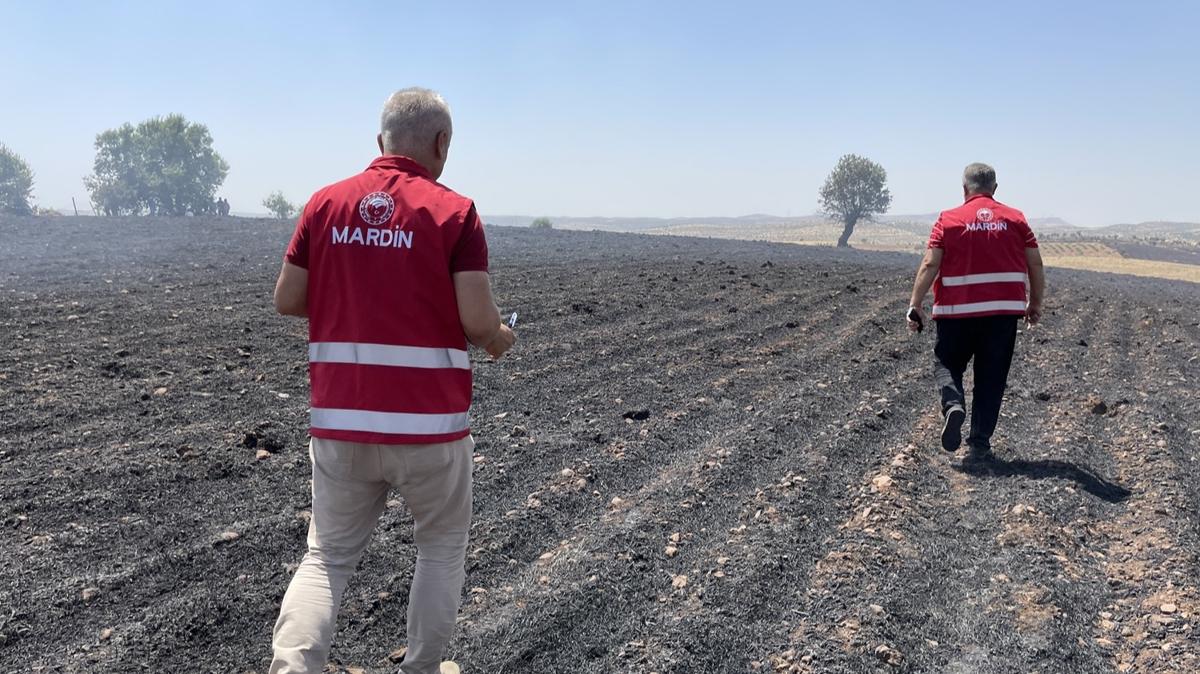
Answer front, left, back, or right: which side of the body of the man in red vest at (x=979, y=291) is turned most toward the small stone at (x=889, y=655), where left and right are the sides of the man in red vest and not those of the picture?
back

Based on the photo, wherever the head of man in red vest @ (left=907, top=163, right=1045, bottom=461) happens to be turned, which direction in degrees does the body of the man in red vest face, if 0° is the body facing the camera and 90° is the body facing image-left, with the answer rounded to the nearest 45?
approximately 180°

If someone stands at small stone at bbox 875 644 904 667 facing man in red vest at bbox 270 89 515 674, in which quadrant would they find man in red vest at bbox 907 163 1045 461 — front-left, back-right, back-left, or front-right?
back-right

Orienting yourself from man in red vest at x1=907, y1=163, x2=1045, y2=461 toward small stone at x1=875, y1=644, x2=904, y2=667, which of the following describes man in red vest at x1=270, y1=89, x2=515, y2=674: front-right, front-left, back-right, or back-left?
front-right

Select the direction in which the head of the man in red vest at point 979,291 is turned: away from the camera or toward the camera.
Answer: away from the camera

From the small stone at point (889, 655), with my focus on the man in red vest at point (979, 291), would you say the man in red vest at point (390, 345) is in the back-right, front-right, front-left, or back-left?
back-left

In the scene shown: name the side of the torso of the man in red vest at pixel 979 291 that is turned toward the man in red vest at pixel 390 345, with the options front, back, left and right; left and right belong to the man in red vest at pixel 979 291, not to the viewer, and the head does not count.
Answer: back

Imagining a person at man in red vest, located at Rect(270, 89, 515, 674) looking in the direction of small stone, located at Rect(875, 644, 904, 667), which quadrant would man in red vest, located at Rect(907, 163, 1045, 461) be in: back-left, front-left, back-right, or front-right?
front-left
